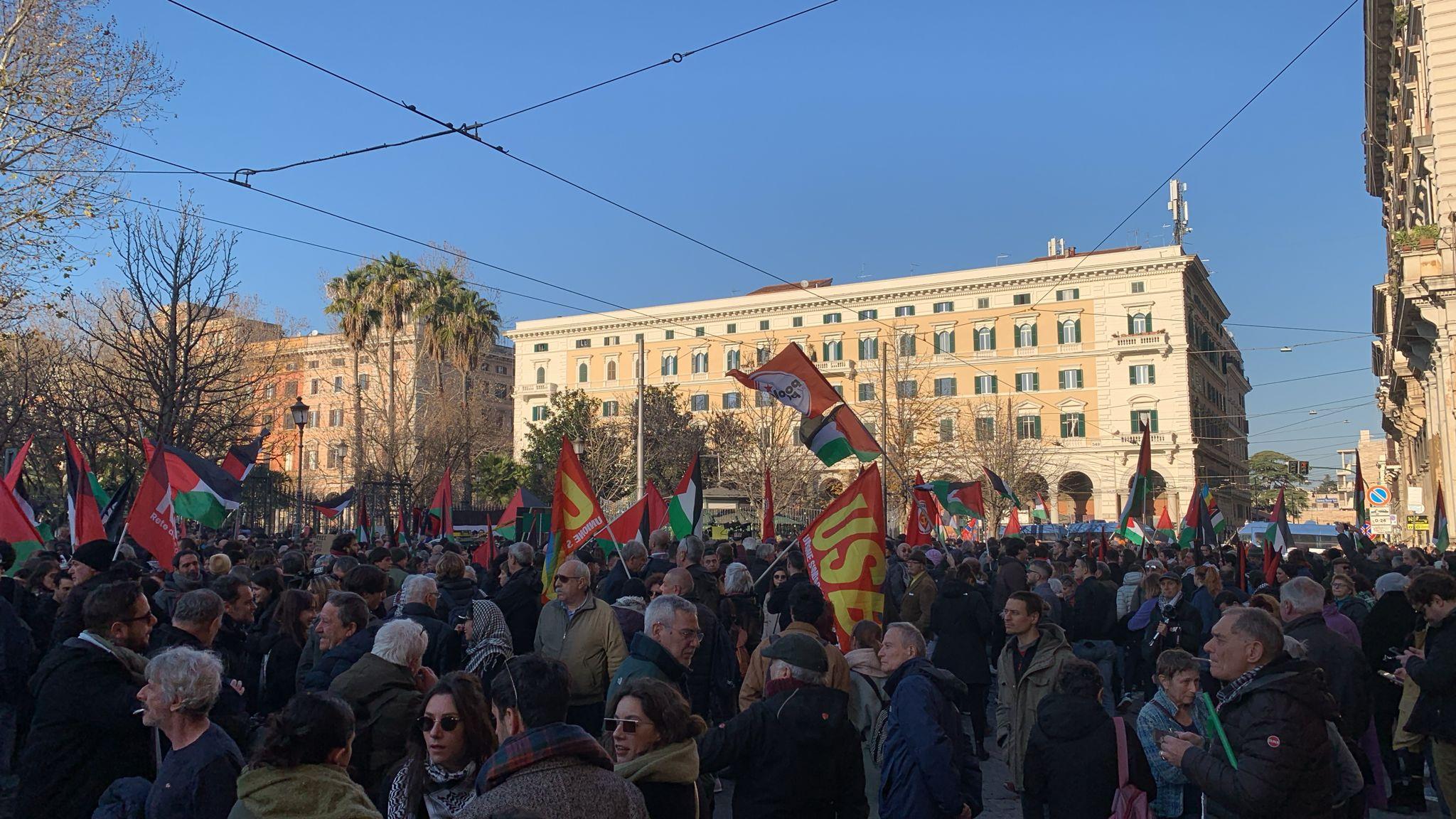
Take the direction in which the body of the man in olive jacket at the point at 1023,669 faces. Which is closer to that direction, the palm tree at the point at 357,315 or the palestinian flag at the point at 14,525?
the palestinian flag

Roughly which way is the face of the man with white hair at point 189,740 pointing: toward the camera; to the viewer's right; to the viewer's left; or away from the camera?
to the viewer's left

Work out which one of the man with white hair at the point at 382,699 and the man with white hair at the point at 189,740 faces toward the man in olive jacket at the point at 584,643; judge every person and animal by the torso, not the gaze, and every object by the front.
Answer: the man with white hair at the point at 382,699

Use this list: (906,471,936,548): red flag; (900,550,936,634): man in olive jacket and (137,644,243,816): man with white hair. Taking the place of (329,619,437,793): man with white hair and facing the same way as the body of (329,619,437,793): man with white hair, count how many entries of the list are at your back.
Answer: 1

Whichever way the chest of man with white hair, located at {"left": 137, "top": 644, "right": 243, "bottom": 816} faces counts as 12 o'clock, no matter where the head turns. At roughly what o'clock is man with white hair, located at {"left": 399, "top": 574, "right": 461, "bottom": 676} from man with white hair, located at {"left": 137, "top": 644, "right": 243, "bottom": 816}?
man with white hair, located at {"left": 399, "top": 574, "right": 461, "bottom": 676} is roughly at 4 o'clock from man with white hair, located at {"left": 137, "top": 644, "right": 243, "bottom": 816}.

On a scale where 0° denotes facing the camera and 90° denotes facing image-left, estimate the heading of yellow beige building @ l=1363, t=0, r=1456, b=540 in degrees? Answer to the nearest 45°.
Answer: approximately 90°

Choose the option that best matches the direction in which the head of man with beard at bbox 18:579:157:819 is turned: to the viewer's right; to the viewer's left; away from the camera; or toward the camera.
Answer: to the viewer's right

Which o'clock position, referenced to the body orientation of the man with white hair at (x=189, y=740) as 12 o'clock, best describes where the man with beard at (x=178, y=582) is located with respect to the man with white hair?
The man with beard is roughly at 3 o'clock from the man with white hair.

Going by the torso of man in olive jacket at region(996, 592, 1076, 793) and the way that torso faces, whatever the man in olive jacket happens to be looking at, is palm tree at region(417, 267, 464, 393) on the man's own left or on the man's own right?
on the man's own right

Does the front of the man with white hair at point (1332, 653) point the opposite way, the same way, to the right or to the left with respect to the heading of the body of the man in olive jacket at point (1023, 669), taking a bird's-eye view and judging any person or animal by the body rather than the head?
to the right

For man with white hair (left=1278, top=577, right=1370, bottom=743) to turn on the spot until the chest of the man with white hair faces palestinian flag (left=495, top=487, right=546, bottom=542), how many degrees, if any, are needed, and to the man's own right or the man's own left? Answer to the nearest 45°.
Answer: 0° — they already face it

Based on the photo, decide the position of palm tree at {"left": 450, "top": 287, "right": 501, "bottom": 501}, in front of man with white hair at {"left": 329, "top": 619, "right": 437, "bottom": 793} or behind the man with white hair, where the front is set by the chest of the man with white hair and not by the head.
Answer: in front

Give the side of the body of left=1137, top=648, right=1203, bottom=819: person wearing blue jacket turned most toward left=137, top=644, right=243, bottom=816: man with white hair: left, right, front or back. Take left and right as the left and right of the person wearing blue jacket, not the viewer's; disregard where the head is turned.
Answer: right

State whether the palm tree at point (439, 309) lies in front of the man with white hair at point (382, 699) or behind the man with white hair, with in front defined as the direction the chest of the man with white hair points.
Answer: in front
